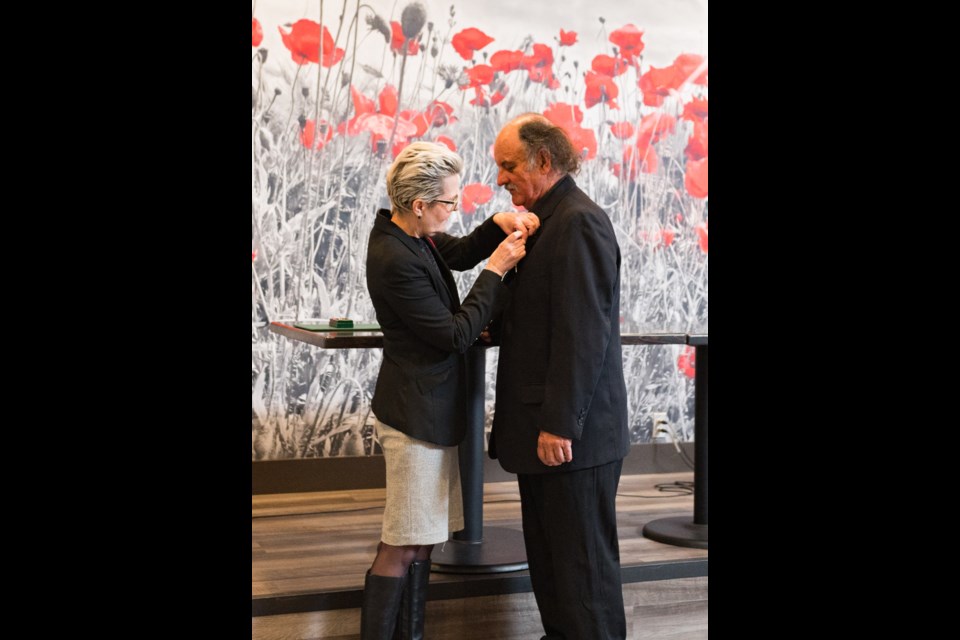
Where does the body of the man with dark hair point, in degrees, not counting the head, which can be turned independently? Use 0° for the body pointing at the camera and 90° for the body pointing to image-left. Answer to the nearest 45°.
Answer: approximately 90°

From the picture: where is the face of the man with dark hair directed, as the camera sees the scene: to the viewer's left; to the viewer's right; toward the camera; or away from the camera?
to the viewer's left
